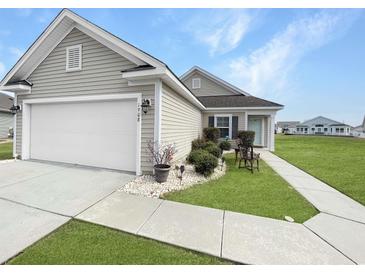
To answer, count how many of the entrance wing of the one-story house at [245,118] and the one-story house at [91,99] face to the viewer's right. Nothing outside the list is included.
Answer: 0

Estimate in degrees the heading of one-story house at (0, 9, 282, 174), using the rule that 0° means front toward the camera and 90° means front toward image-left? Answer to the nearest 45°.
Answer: approximately 45°

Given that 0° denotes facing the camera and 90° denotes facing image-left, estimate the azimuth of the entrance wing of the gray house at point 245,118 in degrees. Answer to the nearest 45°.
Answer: approximately 0°
